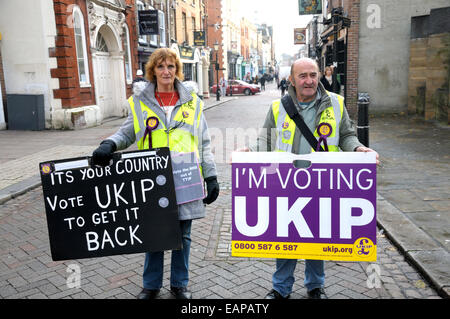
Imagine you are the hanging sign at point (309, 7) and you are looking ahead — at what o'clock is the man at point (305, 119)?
The man is roughly at 12 o'clock from the hanging sign.

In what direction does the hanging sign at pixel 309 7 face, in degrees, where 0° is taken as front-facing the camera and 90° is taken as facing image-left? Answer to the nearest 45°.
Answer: approximately 0°

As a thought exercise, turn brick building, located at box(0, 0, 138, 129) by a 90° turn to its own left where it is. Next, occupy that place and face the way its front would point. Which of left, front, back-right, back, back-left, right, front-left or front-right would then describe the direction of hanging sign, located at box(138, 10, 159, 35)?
front

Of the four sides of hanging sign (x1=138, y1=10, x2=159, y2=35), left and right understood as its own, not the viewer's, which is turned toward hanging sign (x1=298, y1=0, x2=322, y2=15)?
left

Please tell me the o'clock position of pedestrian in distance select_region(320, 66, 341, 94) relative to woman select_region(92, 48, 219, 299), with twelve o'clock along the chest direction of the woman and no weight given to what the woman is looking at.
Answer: The pedestrian in distance is roughly at 7 o'clock from the woman.

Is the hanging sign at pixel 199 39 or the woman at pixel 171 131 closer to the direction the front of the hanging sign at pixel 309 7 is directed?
the woman

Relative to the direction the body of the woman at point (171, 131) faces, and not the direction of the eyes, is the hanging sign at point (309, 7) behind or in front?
behind

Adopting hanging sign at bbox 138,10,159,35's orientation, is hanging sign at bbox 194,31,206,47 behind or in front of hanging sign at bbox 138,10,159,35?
behind

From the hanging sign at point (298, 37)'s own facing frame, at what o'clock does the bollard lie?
The bollard is roughly at 12 o'clock from the hanging sign.
